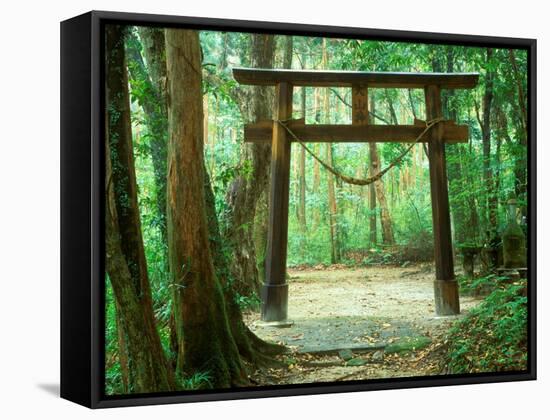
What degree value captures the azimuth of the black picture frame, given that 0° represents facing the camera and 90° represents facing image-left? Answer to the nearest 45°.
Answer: approximately 315°
